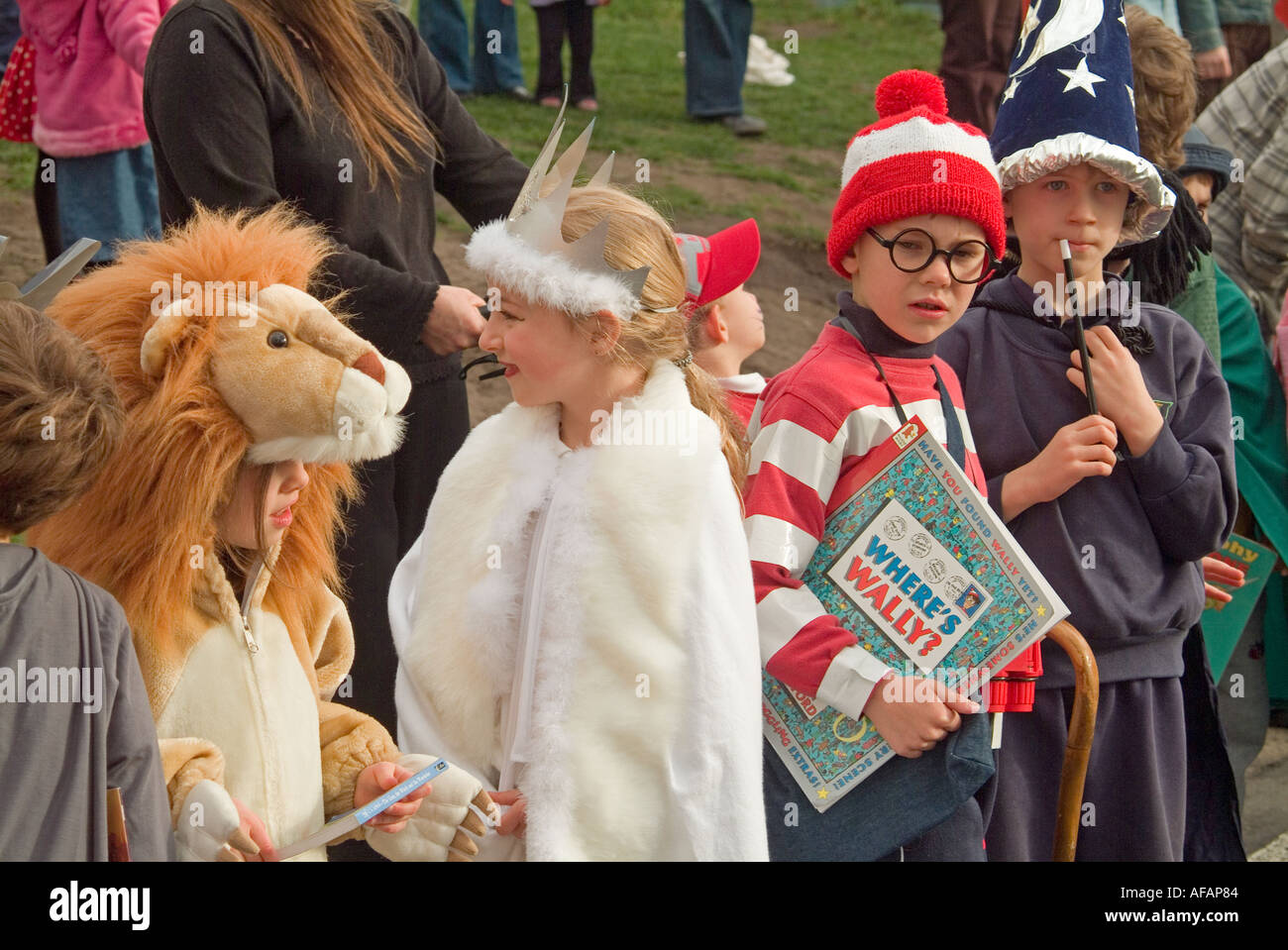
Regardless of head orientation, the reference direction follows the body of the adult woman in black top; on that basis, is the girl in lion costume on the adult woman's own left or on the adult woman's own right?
on the adult woman's own right

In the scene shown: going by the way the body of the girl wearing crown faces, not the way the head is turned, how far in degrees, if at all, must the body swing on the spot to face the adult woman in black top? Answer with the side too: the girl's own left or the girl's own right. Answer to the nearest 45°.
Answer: approximately 90° to the girl's own right

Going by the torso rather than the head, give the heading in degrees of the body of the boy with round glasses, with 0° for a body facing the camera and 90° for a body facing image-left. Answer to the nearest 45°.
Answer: approximately 315°

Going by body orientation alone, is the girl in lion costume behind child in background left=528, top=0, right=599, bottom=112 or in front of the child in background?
in front

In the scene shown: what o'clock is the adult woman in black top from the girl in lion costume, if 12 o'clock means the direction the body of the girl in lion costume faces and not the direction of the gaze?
The adult woman in black top is roughly at 8 o'clock from the girl in lion costume.

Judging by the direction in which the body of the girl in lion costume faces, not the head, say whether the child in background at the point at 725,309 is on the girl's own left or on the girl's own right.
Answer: on the girl's own left

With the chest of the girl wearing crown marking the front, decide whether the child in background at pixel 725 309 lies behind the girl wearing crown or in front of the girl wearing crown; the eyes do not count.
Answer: behind

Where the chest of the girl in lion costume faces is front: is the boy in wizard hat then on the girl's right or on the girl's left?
on the girl's left

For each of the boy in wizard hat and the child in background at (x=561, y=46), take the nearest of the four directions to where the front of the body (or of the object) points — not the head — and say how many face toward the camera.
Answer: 2

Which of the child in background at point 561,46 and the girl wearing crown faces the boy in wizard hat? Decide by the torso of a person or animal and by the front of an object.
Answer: the child in background

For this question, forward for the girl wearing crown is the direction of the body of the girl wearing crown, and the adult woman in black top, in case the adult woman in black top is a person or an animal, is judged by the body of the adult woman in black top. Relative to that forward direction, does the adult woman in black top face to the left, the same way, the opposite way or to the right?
to the left
